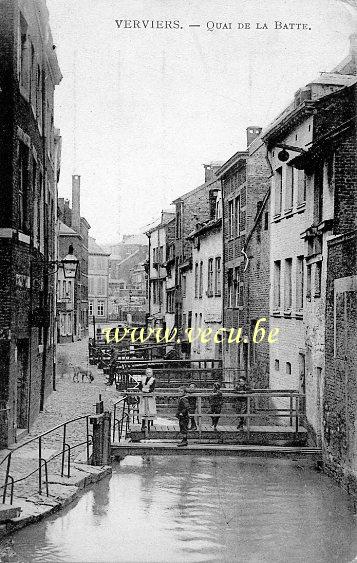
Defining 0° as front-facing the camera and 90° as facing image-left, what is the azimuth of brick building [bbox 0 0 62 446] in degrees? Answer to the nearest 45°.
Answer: approximately 270°

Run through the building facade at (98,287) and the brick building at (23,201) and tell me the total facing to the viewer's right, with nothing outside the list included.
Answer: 1

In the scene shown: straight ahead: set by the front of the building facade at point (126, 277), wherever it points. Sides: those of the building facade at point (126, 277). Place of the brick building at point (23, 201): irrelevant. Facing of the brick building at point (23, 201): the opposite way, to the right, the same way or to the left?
to the left

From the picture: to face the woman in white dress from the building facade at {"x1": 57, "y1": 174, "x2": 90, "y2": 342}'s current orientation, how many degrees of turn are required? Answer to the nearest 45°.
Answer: approximately 45° to its right

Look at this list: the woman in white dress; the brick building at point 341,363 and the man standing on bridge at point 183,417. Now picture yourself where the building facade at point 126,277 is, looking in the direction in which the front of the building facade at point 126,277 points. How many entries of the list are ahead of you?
3

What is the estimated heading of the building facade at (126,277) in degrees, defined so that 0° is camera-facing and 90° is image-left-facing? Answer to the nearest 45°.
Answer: approximately 0°

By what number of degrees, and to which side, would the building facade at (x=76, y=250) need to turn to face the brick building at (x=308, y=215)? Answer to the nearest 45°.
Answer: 0° — it already faces it

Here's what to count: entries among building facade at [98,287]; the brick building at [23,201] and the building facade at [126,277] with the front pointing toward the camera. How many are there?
2

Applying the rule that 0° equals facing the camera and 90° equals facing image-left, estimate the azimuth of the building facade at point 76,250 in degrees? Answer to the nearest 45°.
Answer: approximately 315°
